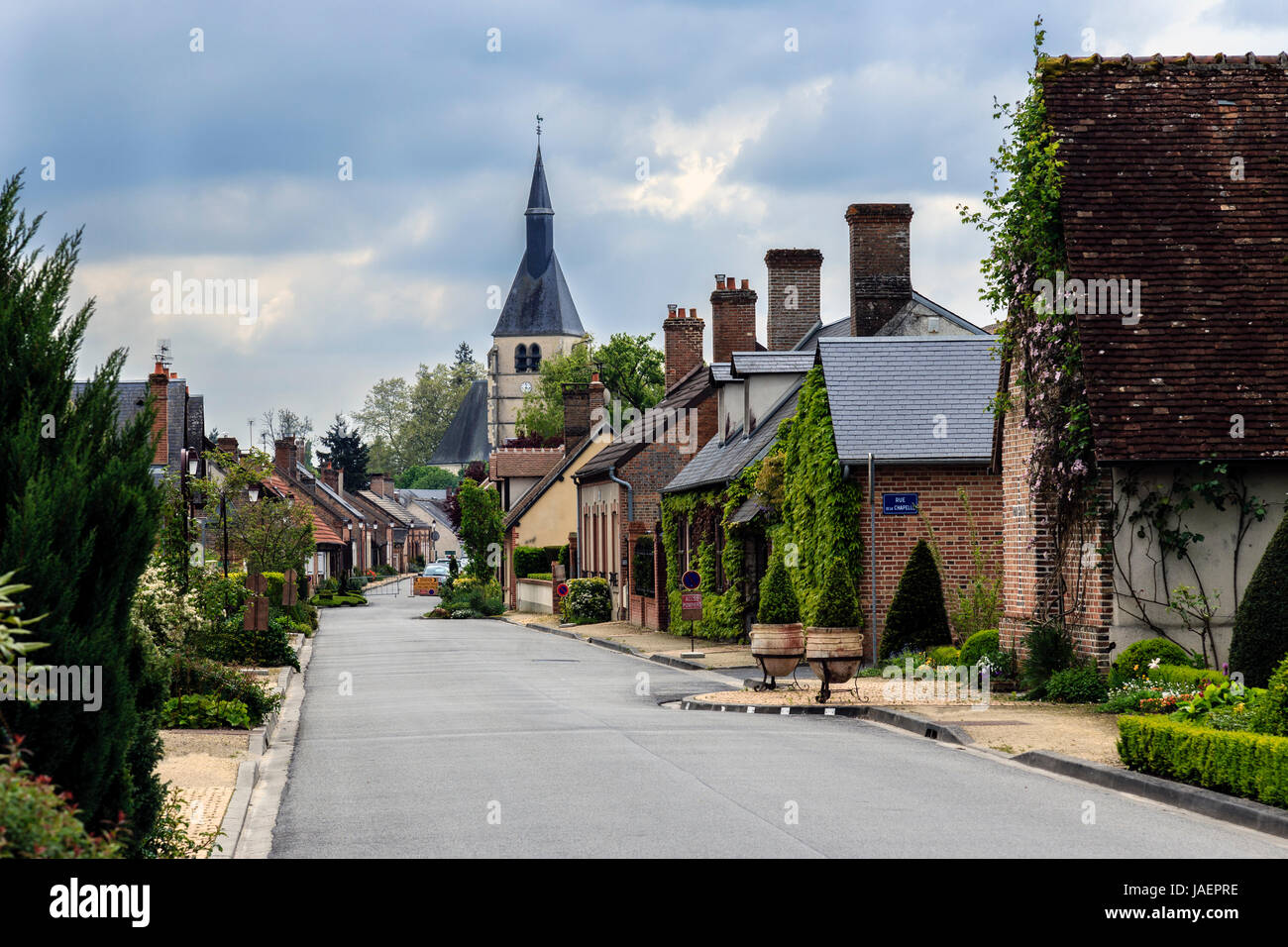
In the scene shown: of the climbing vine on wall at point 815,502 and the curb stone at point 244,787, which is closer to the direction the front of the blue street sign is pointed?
the curb stone

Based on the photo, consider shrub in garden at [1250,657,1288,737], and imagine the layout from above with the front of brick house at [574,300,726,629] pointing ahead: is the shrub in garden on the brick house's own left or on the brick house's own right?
on the brick house's own left

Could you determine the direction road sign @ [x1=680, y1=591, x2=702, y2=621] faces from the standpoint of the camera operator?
facing the viewer

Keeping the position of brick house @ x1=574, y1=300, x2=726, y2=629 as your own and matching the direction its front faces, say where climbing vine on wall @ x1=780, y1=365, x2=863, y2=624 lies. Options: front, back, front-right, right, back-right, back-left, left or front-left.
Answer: front-left

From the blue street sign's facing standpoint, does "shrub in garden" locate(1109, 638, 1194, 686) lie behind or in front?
in front

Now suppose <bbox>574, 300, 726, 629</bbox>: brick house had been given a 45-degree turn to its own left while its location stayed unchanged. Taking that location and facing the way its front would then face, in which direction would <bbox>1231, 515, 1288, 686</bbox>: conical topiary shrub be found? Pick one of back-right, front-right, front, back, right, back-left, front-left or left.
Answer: front

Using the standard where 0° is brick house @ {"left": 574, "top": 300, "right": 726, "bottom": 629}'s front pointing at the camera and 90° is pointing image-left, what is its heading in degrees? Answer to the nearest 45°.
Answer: approximately 45°

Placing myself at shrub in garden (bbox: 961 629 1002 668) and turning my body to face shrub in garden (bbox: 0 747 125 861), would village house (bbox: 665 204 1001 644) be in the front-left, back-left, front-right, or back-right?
back-right

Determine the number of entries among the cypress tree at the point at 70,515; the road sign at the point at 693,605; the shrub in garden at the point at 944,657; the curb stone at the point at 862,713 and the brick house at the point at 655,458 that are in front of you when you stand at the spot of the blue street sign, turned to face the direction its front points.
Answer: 3

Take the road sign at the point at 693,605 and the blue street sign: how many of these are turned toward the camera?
2
